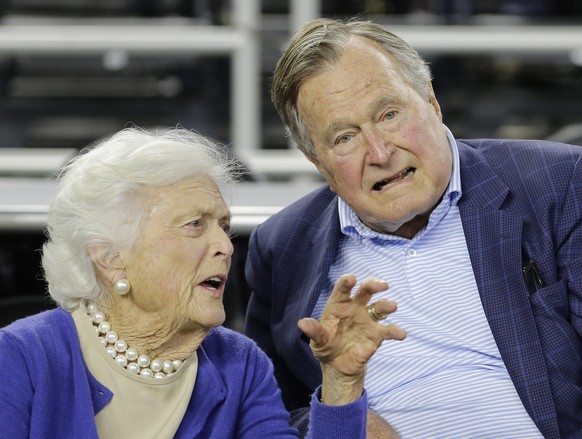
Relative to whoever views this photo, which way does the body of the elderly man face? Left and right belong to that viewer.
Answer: facing the viewer

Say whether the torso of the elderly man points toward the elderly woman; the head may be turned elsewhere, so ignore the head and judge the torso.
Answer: no
